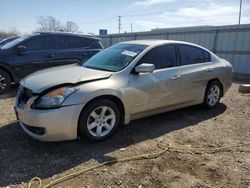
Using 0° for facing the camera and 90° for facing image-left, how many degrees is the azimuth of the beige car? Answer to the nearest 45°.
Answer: approximately 45°

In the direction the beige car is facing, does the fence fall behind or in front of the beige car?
behind

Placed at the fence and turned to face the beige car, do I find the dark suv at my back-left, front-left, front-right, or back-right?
front-right

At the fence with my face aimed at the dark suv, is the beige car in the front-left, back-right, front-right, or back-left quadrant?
front-left

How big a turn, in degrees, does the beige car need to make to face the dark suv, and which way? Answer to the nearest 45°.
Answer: approximately 90° to its right
